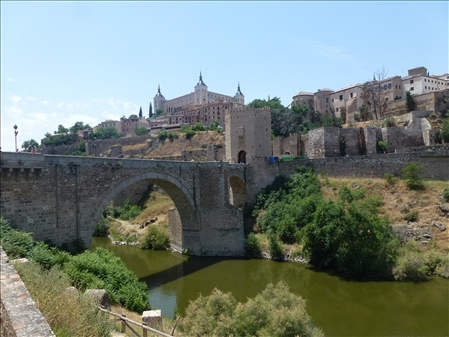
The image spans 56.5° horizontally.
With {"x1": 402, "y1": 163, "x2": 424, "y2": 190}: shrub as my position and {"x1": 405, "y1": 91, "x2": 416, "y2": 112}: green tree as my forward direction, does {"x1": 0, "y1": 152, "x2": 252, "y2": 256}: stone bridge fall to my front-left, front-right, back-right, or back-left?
back-left

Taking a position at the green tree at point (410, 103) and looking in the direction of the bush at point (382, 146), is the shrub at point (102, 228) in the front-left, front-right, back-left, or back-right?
front-right

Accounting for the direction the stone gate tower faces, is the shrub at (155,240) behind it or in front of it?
in front

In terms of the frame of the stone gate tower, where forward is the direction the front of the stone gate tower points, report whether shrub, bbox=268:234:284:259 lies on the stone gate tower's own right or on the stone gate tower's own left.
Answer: on the stone gate tower's own left

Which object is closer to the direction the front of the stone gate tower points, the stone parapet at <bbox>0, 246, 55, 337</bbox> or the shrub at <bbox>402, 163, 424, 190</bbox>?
the stone parapet

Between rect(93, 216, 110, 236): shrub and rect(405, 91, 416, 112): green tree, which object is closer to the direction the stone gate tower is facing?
the shrub

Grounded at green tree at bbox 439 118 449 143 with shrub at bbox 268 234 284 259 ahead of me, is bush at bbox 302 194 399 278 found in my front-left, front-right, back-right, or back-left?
front-left

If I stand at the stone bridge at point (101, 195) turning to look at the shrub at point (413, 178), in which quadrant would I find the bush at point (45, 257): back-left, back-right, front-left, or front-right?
back-right

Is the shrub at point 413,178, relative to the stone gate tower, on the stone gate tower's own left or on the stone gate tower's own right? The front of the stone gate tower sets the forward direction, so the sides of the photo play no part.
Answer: on the stone gate tower's own left

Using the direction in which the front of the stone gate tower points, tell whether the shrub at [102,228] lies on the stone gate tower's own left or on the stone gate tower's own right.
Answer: on the stone gate tower's own right

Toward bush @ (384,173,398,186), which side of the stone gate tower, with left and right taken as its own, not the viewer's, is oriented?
left

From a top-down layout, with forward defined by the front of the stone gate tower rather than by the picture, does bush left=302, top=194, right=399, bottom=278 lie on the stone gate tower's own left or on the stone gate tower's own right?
on the stone gate tower's own left

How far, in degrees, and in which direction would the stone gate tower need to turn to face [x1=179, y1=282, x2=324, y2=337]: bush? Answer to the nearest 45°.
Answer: approximately 45° to its left

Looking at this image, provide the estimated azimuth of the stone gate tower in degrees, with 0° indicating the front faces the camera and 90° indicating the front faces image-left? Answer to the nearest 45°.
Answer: approximately 45°

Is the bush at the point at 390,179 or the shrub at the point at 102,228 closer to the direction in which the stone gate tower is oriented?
the shrub
